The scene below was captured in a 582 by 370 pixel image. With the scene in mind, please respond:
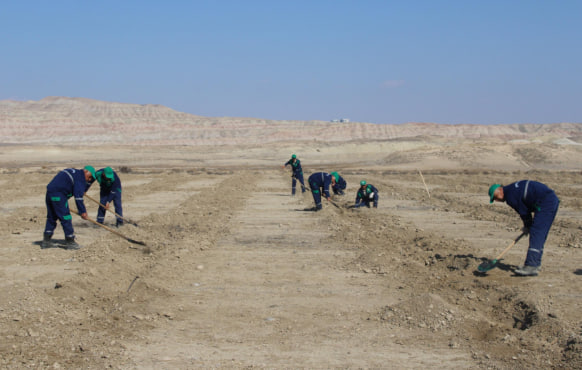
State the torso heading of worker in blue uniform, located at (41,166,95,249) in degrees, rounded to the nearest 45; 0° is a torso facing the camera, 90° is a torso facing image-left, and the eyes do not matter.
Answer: approximately 270°

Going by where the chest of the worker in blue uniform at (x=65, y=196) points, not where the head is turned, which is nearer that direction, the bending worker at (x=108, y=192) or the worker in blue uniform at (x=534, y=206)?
the worker in blue uniform

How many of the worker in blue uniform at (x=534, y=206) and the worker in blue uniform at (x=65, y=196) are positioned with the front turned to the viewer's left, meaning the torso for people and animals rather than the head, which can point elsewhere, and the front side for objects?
1

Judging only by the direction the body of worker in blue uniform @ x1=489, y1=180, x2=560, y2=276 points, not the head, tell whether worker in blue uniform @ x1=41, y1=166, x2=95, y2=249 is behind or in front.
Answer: in front

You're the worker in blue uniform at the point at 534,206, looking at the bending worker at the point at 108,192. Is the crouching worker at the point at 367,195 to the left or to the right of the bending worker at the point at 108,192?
right

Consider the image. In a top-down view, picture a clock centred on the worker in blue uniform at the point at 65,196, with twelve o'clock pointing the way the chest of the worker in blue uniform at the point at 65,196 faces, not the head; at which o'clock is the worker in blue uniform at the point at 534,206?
the worker in blue uniform at the point at 534,206 is roughly at 1 o'clock from the worker in blue uniform at the point at 65,196.

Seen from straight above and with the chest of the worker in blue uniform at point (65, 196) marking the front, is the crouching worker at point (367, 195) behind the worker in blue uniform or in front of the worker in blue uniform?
in front

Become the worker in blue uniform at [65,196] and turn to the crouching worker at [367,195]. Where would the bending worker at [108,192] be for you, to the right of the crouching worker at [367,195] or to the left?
left

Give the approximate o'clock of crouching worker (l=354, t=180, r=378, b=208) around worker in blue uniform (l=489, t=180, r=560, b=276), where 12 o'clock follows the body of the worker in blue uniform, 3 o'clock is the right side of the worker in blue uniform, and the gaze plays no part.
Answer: The crouching worker is roughly at 2 o'clock from the worker in blue uniform.

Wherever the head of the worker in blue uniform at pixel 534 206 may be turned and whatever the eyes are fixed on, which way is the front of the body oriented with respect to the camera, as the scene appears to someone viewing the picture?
to the viewer's left
